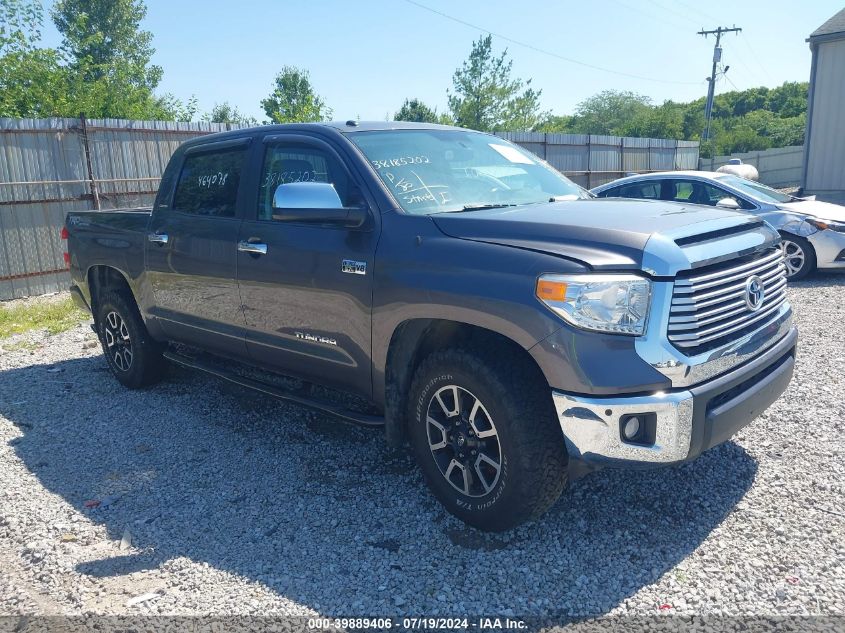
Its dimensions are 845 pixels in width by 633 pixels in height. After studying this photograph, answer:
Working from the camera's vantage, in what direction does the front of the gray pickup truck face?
facing the viewer and to the right of the viewer

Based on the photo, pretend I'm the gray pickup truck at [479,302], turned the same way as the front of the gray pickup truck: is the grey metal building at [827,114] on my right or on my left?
on my left

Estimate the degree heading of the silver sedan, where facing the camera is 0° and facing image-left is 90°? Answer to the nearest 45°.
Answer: approximately 315°

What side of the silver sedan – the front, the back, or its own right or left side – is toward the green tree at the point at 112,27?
back

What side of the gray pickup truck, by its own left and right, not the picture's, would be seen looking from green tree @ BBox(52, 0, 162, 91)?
back

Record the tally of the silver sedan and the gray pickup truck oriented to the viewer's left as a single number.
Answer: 0

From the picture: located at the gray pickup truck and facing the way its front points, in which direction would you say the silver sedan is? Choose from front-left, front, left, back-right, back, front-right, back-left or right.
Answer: left

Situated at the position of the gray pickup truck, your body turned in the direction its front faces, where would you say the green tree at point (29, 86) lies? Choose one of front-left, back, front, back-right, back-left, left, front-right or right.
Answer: back
